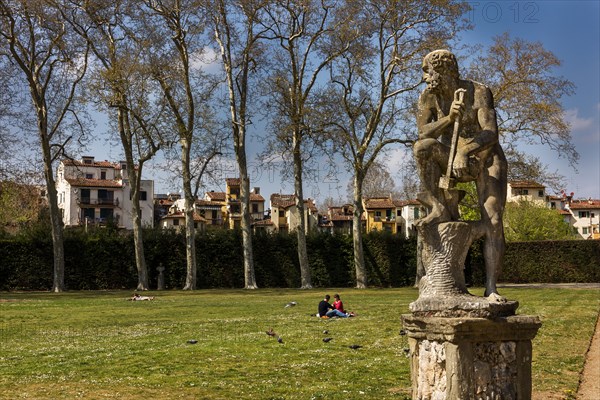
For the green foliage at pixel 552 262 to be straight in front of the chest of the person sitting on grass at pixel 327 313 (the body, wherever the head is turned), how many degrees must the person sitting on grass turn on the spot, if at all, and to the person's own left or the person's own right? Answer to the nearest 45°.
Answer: approximately 45° to the person's own left

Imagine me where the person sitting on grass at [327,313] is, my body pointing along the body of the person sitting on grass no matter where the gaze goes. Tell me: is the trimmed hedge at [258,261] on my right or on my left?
on my left
